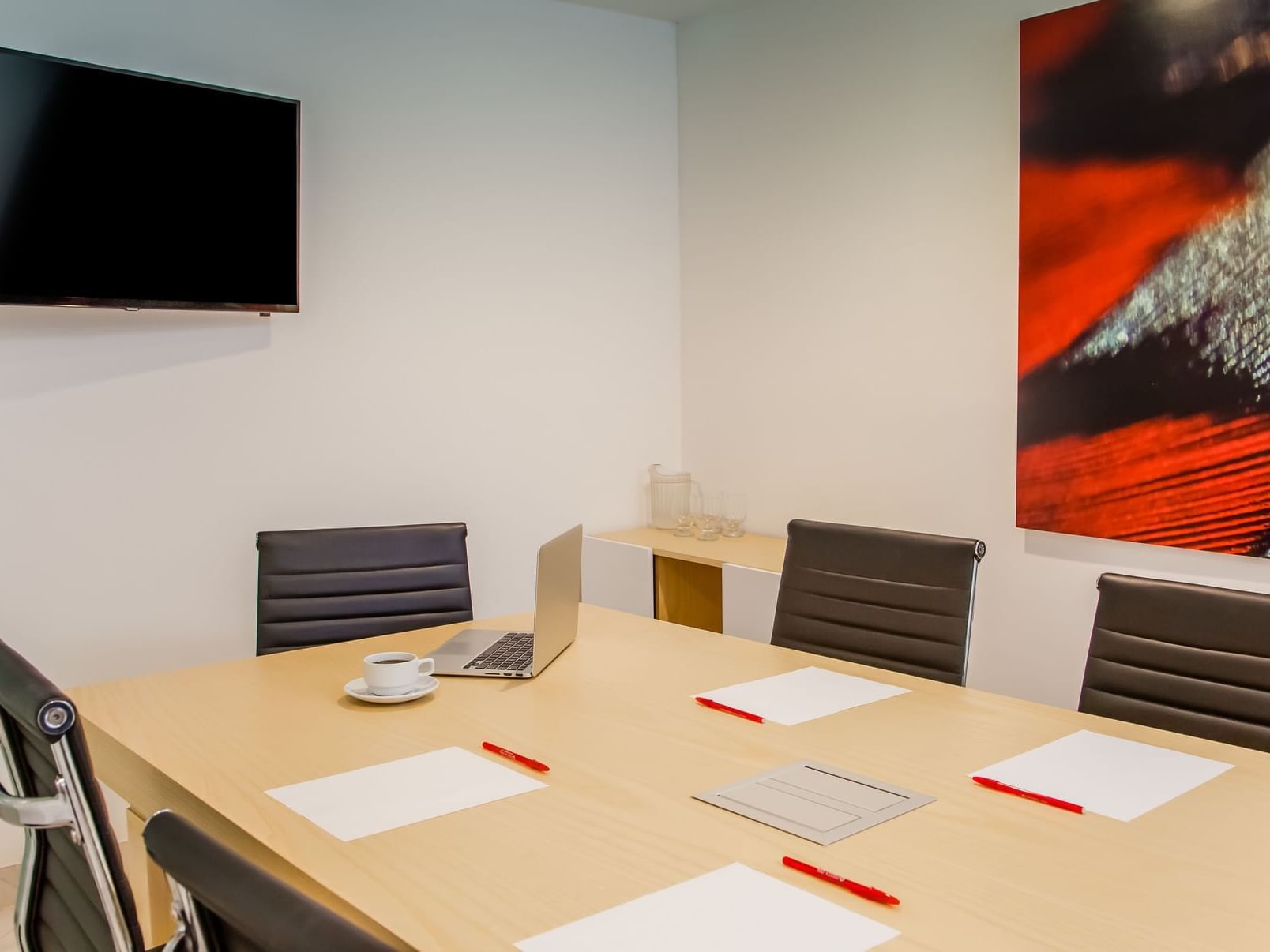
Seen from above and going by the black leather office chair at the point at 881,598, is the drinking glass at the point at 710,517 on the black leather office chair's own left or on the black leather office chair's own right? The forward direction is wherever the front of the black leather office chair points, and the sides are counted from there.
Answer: on the black leather office chair's own right

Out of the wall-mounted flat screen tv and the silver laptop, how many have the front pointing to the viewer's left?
1

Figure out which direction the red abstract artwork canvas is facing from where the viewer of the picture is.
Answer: facing the viewer and to the left of the viewer

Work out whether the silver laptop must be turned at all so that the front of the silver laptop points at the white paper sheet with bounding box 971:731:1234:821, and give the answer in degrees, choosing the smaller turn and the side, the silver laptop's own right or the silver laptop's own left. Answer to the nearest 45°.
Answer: approximately 135° to the silver laptop's own left

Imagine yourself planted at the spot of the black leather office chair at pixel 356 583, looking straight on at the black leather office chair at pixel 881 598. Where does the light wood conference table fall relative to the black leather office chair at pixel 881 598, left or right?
right

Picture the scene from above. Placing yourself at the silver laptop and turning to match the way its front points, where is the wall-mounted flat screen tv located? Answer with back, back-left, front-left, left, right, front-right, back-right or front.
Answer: front-right

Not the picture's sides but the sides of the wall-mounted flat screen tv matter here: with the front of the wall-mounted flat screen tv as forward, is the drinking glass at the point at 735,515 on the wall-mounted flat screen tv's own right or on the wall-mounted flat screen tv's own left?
on the wall-mounted flat screen tv's own left

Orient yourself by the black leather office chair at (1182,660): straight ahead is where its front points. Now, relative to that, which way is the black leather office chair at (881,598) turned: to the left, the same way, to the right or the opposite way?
the same way

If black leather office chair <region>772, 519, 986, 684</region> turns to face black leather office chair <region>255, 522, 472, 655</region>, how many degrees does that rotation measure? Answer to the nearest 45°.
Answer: approximately 45° to its right

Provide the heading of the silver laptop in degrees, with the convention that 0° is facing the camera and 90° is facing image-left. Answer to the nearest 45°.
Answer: approximately 90°

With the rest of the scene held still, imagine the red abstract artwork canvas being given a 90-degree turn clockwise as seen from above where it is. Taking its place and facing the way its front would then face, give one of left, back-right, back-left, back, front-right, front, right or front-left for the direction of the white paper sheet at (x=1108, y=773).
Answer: back-left

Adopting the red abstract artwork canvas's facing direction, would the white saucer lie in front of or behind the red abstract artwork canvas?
in front

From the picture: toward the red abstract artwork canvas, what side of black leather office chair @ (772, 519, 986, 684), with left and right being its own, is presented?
back

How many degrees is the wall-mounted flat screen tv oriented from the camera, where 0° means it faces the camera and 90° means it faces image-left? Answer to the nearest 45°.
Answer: approximately 315°

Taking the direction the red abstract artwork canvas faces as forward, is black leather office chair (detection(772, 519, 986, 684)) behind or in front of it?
in front

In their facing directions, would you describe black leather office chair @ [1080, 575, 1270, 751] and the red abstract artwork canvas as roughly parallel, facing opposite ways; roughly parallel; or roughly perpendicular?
roughly parallel

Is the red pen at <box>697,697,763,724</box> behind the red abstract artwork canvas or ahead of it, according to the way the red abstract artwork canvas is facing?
ahead
